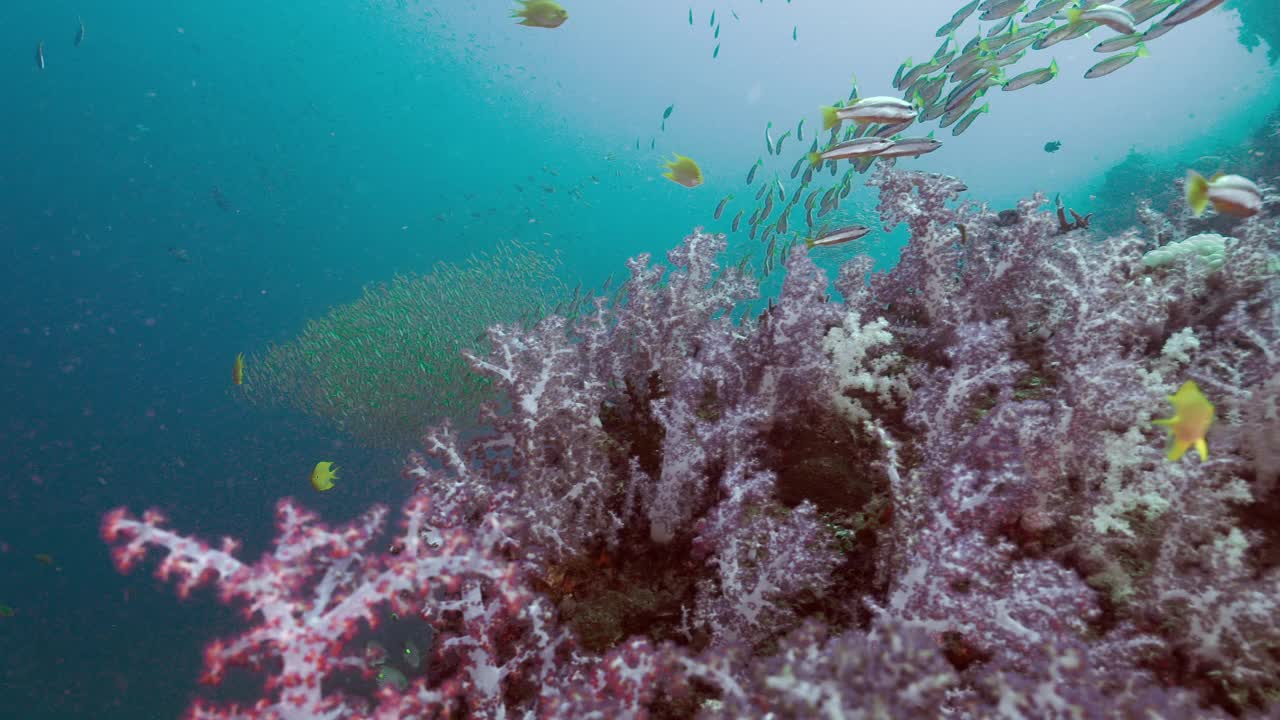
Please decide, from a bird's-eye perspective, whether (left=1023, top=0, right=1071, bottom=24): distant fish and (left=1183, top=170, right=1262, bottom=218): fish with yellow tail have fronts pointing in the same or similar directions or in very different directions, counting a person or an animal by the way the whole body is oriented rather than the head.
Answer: very different directions

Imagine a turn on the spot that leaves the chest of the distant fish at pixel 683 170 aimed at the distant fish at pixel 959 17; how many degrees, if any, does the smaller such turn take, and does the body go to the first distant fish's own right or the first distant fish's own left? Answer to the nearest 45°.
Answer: approximately 45° to the first distant fish's own left

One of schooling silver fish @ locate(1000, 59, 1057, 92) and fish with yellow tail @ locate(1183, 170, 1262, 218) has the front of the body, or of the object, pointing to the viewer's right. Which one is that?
the fish with yellow tail

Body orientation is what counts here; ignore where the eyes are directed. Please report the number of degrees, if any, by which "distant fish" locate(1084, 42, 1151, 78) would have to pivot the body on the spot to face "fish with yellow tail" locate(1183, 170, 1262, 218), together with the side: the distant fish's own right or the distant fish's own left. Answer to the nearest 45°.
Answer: approximately 90° to the distant fish's own left

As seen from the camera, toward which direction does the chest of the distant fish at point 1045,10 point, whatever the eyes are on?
to the viewer's left

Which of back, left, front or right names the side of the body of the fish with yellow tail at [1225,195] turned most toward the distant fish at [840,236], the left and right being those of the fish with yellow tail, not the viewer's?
back

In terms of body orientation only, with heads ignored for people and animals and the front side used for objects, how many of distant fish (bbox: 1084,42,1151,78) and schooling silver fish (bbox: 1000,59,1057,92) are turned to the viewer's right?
0

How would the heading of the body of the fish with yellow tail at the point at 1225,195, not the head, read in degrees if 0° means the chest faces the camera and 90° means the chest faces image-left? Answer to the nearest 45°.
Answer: approximately 270°

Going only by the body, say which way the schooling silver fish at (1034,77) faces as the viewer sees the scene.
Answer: to the viewer's left

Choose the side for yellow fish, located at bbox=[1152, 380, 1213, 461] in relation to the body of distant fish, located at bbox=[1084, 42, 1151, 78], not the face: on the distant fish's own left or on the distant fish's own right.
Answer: on the distant fish's own left

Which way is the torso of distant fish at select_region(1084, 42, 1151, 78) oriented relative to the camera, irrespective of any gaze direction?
to the viewer's left
